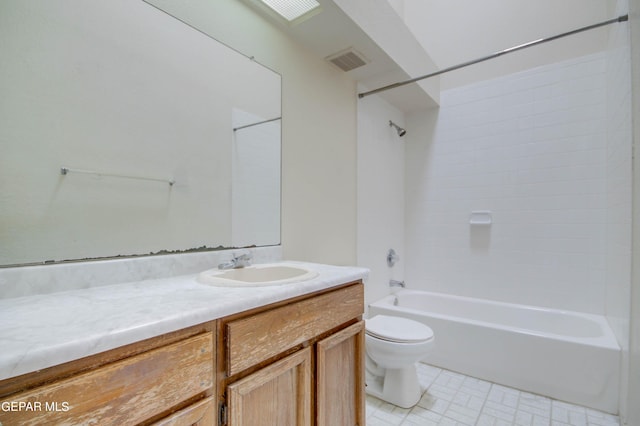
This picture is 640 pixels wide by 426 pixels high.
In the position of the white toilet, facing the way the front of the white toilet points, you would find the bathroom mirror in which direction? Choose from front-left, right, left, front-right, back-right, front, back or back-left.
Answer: right

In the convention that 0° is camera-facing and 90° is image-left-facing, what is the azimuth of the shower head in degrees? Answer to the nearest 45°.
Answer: approximately 315°

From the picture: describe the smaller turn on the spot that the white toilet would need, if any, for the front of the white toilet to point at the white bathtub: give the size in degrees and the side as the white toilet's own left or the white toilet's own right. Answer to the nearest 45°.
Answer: approximately 90° to the white toilet's own left

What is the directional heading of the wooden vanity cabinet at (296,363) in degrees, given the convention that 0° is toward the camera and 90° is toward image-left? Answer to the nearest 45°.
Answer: approximately 315°

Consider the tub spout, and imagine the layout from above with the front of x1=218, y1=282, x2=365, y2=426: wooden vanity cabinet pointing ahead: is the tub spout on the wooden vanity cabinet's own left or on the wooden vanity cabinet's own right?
on the wooden vanity cabinet's own left

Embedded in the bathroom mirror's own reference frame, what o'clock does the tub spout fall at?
The tub spout is roughly at 10 o'clock from the bathroom mirror.

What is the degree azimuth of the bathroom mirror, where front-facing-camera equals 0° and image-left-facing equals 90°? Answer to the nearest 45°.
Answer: approximately 315°

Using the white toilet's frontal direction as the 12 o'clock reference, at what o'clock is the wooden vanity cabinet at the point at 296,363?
The wooden vanity cabinet is roughly at 2 o'clock from the white toilet.

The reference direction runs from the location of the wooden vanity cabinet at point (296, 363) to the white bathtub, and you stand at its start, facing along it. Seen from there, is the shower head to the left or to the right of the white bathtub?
left

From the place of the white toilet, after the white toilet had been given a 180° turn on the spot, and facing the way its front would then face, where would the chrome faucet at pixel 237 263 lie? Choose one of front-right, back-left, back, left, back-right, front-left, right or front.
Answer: left
